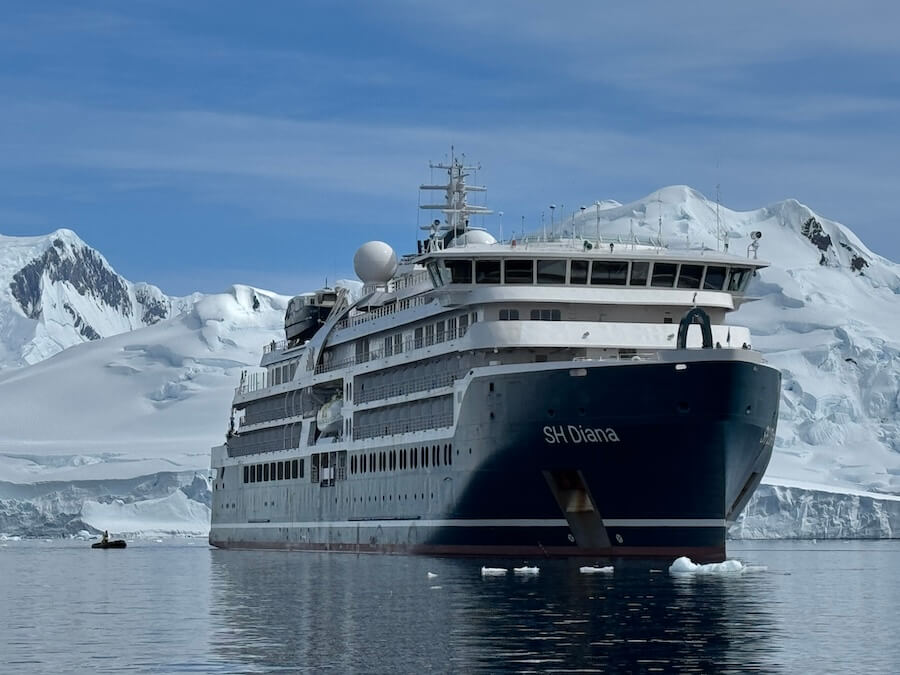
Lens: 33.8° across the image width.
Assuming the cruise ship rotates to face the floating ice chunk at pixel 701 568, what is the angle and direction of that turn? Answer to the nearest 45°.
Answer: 0° — it already faces it

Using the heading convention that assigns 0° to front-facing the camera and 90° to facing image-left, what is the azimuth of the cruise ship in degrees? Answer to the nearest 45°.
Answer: approximately 315°

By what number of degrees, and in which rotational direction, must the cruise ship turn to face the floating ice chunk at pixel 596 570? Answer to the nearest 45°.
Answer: approximately 45° to its right
